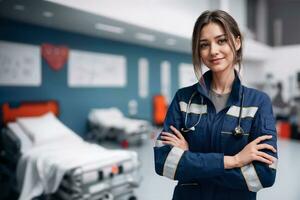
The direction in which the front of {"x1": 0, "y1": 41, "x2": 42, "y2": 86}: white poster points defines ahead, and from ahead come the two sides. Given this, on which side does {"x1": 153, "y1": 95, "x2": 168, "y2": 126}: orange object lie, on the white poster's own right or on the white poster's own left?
on the white poster's own left

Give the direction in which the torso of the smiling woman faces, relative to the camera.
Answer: toward the camera

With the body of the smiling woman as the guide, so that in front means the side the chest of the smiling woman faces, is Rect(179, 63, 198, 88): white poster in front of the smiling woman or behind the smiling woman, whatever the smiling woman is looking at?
behind

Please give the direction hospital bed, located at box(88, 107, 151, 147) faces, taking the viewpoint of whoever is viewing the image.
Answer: facing the viewer and to the right of the viewer

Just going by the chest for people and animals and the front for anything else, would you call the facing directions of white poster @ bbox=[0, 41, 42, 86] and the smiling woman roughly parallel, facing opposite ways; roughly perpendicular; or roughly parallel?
roughly perpendicular

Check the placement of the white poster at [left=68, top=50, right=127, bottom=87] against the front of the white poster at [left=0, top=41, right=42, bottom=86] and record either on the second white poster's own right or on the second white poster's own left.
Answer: on the second white poster's own left

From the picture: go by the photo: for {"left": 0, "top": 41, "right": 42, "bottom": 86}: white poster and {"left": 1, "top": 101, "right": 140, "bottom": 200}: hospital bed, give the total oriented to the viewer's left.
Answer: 0

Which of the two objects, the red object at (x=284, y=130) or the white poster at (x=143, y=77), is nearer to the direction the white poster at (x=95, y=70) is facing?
the red object
